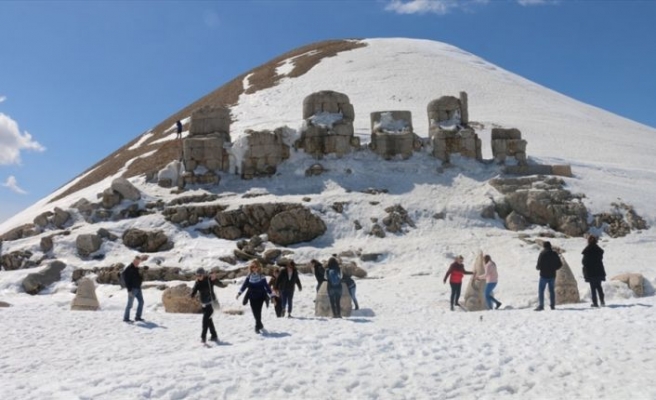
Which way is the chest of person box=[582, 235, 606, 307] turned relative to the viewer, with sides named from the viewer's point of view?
facing away from the viewer

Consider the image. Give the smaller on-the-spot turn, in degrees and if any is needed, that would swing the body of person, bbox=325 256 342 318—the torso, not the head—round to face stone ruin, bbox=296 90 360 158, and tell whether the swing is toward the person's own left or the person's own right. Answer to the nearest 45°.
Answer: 0° — they already face it

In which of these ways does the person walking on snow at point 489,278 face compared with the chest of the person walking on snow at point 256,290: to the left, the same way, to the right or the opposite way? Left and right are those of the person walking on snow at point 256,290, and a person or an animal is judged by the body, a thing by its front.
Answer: to the right

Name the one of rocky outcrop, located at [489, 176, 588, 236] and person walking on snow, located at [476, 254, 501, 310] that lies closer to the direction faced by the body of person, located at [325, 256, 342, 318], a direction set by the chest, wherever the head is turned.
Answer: the rocky outcrop

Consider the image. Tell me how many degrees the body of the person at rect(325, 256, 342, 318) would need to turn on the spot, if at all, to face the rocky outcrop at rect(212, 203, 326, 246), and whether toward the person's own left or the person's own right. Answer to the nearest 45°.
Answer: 0° — they already face it

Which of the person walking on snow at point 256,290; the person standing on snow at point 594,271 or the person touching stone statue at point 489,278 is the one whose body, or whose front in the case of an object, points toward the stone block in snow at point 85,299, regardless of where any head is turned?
the person touching stone statue at point 489,278

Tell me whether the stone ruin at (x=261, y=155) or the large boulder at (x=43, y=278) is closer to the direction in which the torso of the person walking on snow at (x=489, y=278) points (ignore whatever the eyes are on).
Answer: the large boulder

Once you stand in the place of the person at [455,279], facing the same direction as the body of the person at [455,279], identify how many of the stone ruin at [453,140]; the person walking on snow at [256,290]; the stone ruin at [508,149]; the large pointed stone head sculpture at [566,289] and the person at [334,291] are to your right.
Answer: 2

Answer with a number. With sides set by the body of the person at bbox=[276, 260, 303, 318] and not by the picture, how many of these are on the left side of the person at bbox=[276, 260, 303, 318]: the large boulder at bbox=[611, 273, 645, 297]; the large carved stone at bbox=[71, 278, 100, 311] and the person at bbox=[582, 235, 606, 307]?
2

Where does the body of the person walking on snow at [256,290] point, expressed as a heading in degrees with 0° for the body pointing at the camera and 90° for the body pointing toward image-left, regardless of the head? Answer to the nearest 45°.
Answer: approximately 0°

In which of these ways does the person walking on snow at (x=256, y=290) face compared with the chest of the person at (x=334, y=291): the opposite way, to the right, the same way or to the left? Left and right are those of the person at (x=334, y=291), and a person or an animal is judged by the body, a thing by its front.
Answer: the opposite way

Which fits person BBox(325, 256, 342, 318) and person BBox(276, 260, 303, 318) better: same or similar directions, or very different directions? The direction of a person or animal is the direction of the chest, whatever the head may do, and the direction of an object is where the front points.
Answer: very different directions

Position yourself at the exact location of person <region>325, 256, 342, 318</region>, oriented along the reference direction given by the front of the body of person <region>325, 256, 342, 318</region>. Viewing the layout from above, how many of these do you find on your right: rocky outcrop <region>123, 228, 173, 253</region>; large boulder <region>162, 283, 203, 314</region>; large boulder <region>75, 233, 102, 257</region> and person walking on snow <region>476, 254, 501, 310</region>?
1

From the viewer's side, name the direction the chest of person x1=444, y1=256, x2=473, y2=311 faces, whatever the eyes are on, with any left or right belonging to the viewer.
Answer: facing the viewer and to the right of the viewer

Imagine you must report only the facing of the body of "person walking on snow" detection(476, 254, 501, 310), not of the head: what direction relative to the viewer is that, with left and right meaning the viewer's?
facing to the left of the viewer
